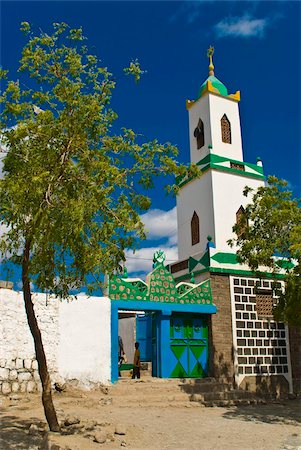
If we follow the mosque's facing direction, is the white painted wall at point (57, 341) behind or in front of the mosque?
in front

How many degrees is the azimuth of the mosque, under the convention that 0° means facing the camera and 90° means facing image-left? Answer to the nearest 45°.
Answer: approximately 45°

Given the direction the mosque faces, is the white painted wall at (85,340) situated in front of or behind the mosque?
in front
